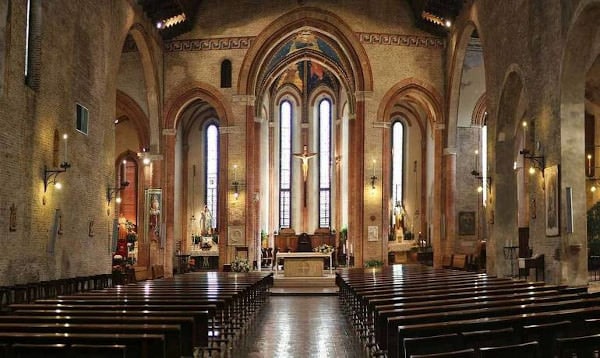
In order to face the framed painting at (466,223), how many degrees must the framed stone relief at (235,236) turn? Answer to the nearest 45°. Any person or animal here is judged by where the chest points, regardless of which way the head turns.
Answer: approximately 90° to its left

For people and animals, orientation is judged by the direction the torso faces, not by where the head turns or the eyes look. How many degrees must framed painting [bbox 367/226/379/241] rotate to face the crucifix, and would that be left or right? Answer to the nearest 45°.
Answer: approximately 180°

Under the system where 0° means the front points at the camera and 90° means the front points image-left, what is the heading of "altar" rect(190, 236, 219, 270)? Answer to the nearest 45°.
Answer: approximately 0°

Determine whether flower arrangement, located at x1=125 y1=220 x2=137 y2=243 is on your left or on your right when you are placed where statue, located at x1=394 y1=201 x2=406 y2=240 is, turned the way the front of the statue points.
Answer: on your right

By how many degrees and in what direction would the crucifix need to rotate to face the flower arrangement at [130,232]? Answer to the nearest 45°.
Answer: approximately 45° to its right

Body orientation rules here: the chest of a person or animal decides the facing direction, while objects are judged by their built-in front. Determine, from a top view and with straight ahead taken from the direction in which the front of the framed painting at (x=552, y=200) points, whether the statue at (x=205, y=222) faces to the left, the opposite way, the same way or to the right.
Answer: to the left

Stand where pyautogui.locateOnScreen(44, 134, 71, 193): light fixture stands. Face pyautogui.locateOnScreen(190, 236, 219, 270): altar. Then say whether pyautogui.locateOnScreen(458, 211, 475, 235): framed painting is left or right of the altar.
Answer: right

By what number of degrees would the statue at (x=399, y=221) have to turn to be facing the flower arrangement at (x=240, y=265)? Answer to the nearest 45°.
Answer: approximately 45° to its right
